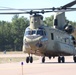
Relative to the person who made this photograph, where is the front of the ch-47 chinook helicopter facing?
facing the viewer and to the left of the viewer
